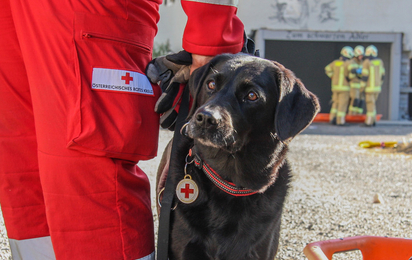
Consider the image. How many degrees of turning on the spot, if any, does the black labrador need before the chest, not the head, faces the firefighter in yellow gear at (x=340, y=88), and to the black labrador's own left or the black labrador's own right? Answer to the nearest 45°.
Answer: approximately 135° to the black labrador's own right

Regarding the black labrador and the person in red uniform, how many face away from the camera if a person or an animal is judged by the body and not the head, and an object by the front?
0

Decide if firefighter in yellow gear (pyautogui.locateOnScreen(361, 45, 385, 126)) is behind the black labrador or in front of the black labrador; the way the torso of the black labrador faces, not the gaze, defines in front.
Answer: behind

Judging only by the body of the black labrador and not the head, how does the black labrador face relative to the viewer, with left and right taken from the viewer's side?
facing the viewer and to the left of the viewer
